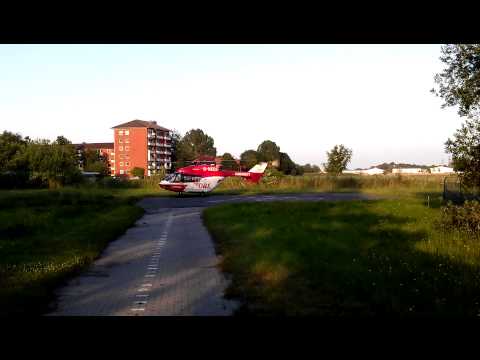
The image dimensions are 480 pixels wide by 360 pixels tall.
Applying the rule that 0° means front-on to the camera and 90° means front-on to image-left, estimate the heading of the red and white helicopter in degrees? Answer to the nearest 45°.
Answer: approximately 90°

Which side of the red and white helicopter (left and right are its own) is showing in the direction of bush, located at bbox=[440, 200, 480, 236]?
left

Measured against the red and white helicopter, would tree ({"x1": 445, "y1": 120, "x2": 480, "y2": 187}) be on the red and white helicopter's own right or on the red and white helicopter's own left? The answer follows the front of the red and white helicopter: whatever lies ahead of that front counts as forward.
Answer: on the red and white helicopter's own left
